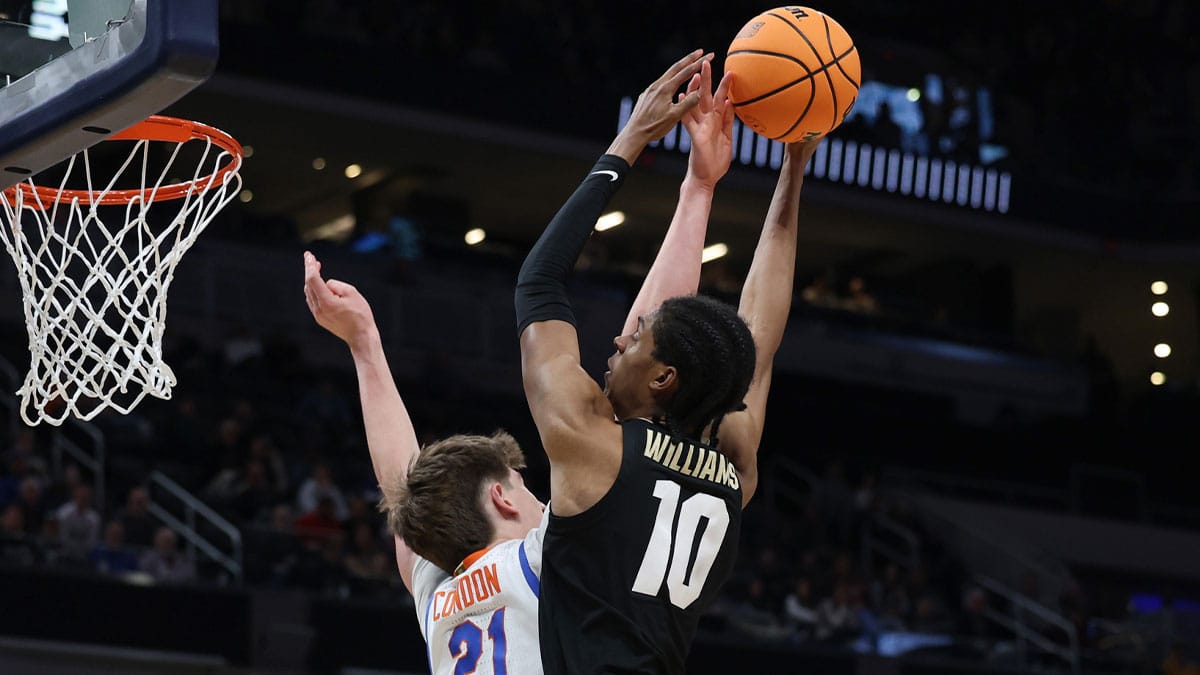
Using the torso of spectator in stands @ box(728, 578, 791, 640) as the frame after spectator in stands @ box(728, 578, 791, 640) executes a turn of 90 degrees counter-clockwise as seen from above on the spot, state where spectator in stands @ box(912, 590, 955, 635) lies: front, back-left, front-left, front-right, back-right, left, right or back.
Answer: front-left

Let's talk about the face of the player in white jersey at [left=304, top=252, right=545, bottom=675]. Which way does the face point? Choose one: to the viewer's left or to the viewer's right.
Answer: to the viewer's right

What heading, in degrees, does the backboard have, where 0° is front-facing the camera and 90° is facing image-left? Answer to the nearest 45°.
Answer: approximately 225°

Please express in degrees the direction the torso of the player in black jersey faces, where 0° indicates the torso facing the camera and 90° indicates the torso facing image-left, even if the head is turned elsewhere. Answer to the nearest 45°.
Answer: approximately 135°

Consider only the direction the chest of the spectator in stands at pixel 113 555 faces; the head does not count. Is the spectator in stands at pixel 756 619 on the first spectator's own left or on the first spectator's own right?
on the first spectator's own left

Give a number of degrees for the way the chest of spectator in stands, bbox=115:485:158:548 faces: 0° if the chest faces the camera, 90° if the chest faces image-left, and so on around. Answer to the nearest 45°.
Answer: approximately 0°

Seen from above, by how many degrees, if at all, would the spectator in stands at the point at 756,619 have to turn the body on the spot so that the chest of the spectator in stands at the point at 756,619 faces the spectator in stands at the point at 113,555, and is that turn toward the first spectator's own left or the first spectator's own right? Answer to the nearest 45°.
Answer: approximately 45° to the first spectator's own right
